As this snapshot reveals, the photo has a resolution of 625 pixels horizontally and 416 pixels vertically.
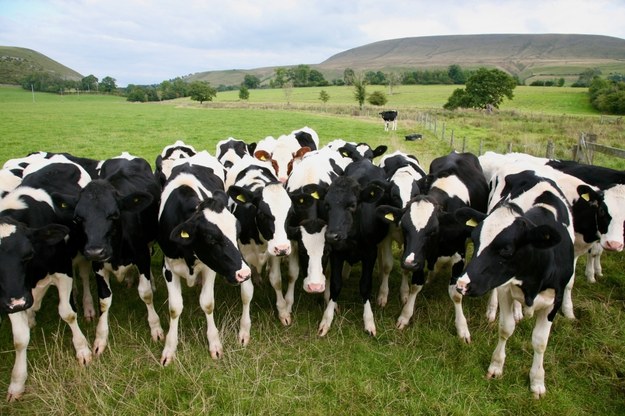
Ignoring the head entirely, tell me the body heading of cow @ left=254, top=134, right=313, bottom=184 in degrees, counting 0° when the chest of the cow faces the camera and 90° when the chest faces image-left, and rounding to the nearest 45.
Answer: approximately 0°

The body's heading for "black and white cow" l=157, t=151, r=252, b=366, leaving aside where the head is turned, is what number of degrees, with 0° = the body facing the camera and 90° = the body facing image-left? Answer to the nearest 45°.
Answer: approximately 0°

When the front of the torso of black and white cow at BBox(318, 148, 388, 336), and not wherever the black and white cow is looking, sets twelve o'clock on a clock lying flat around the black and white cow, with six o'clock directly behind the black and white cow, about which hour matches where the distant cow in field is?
The distant cow in field is roughly at 6 o'clock from the black and white cow.

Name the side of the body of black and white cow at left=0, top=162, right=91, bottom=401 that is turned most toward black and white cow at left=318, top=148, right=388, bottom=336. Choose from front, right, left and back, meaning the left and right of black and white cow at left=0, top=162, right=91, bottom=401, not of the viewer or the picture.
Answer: left

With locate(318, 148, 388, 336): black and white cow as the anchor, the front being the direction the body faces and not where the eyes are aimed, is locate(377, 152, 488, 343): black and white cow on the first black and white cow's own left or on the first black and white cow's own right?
on the first black and white cow's own left

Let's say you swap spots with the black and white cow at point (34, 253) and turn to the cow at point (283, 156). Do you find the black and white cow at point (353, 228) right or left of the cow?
right
